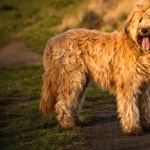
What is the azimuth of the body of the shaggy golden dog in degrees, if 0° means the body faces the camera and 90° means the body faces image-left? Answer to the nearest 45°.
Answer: approximately 270°
